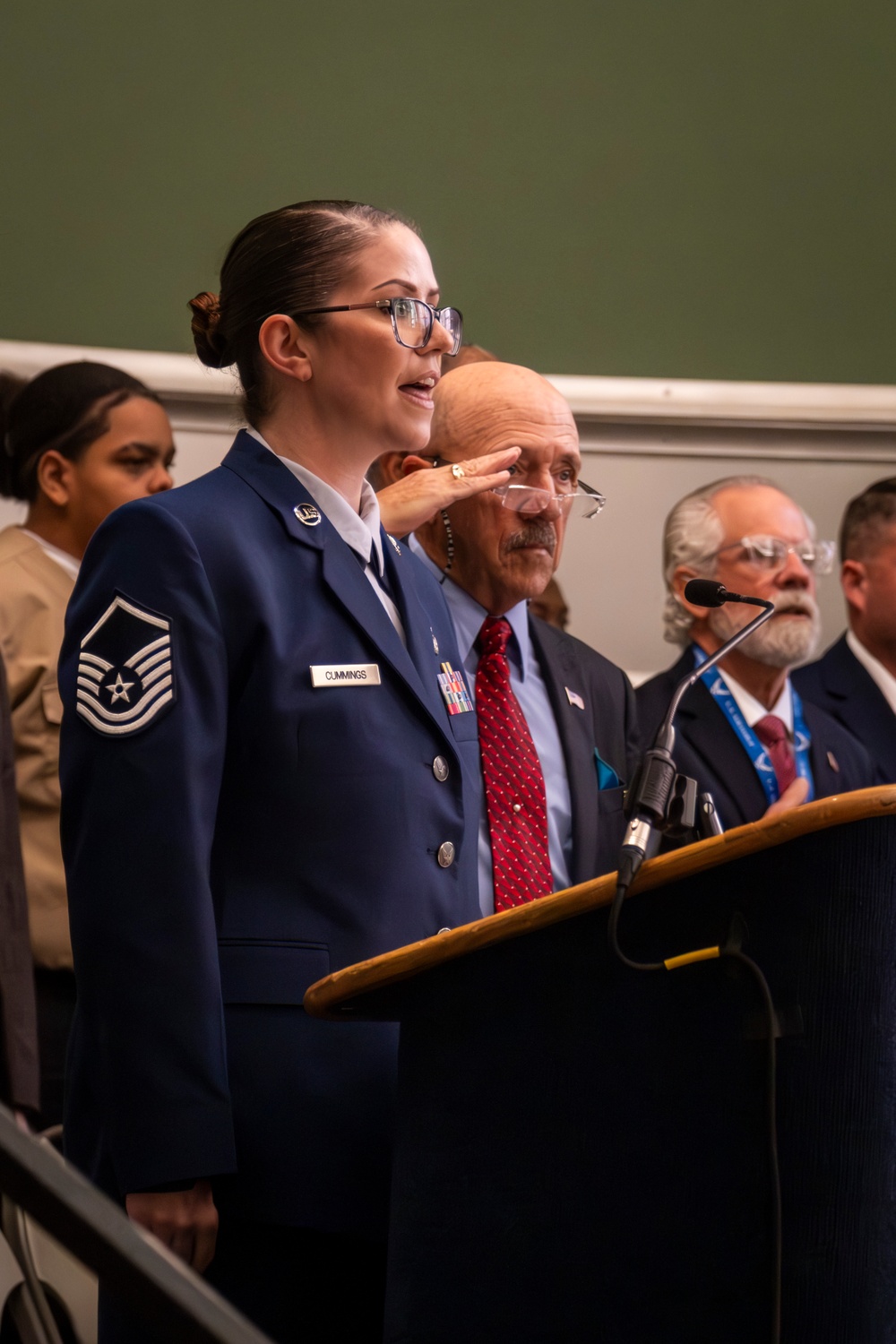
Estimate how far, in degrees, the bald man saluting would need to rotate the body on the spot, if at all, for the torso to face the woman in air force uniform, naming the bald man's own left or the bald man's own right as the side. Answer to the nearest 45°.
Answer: approximately 45° to the bald man's own right

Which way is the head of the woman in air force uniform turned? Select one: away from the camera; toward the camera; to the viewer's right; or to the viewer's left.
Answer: to the viewer's right

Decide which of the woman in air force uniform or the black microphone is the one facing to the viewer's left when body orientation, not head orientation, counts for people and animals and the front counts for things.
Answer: the black microphone

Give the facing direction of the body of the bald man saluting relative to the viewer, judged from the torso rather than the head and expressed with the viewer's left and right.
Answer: facing the viewer and to the right of the viewer

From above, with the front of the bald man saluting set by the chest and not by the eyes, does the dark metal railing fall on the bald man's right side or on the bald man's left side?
on the bald man's right side

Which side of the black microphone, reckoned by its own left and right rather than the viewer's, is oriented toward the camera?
left

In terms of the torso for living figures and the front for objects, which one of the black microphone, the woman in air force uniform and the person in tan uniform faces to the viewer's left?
the black microphone
